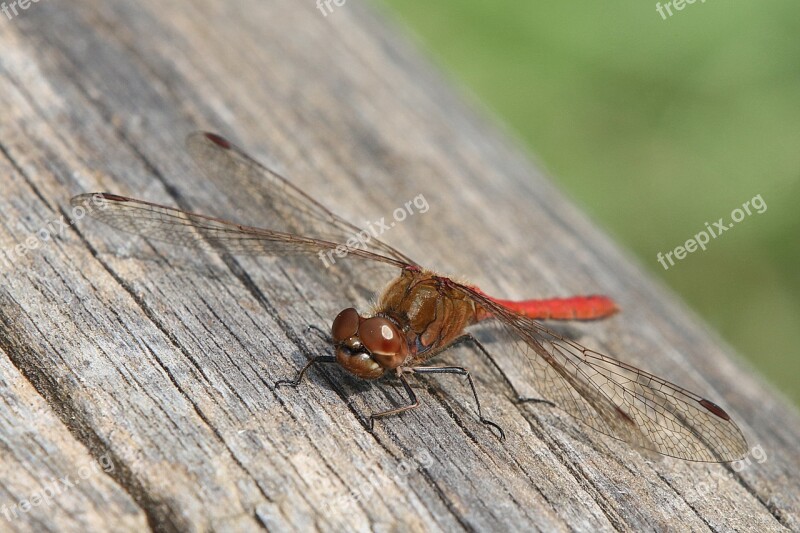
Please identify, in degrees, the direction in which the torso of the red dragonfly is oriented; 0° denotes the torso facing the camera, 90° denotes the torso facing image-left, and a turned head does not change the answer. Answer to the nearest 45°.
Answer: approximately 45°
